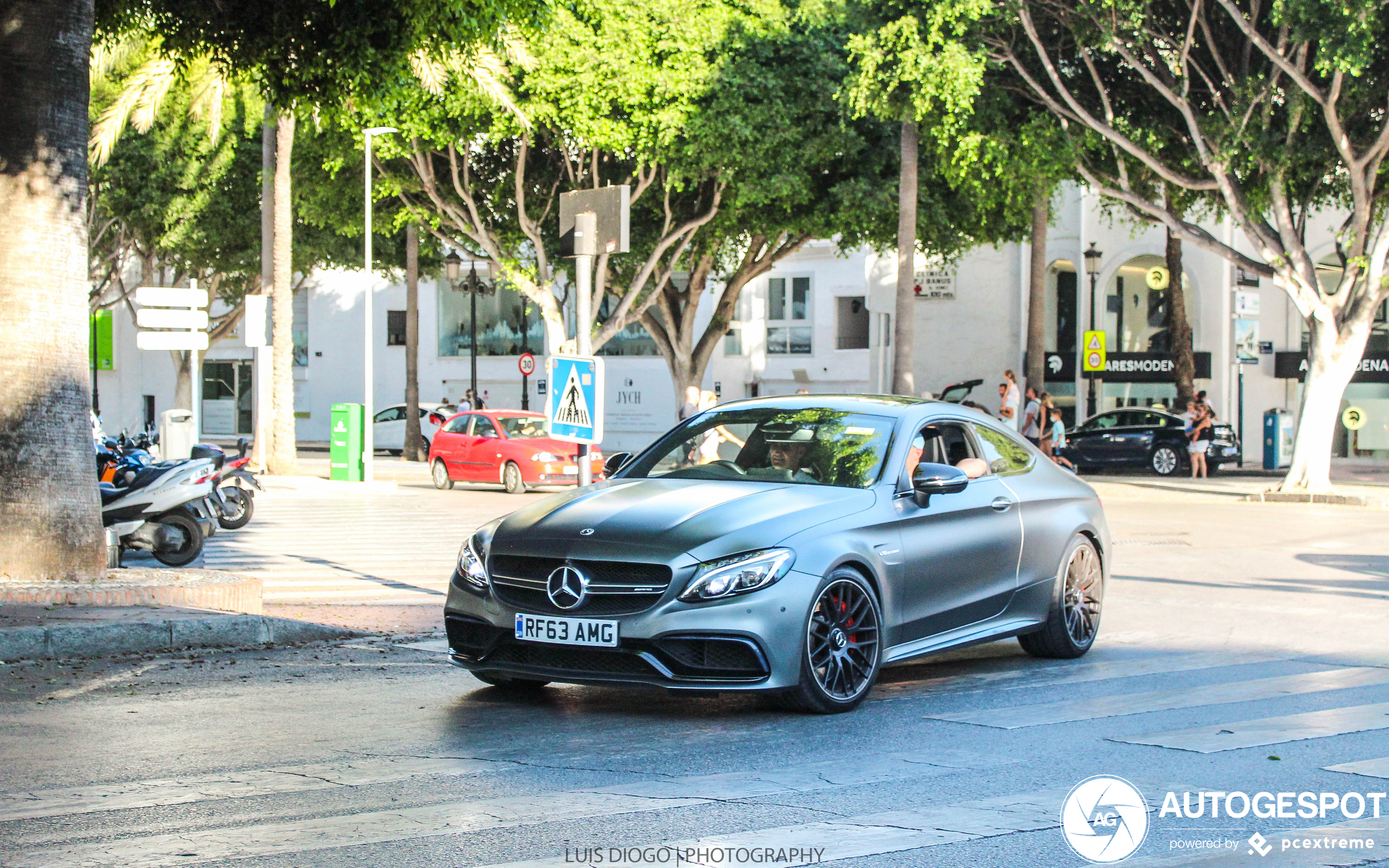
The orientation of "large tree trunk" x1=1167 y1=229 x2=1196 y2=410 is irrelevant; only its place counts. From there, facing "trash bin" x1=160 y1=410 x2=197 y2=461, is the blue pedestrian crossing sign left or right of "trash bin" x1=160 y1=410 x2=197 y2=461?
left

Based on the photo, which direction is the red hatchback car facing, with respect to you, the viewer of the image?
facing the viewer and to the right of the viewer

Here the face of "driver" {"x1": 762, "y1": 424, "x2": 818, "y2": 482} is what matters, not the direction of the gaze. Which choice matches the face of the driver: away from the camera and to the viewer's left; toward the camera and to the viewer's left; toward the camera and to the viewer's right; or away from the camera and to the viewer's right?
toward the camera and to the viewer's left

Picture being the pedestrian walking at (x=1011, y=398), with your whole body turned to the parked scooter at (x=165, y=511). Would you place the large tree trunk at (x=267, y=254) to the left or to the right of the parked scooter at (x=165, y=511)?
right

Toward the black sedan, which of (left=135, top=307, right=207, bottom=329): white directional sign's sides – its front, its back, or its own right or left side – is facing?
left

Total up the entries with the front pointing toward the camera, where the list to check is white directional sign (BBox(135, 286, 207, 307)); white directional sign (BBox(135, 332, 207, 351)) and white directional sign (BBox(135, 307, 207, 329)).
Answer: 3

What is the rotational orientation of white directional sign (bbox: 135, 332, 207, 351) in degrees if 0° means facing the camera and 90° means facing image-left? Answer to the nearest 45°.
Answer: approximately 0°

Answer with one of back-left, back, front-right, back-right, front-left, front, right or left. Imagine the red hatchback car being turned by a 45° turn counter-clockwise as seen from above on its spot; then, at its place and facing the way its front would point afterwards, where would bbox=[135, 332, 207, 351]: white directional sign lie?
back-left

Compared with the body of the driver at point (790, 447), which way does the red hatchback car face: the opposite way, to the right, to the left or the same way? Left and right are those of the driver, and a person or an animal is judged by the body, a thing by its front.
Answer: to the left
